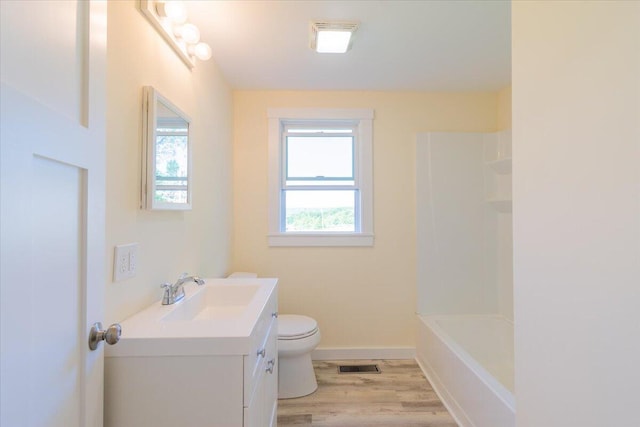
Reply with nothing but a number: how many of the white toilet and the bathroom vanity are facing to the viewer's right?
2

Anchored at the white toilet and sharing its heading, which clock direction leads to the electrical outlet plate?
The electrical outlet plate is roughly at 4 o'clock from the white toilet.

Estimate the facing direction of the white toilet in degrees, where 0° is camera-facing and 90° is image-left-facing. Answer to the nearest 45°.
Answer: approximately 270°

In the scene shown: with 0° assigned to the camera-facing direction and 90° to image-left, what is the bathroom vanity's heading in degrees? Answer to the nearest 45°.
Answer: approximately 270°

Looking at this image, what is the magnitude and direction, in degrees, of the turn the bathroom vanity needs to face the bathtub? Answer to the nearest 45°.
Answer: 0° — it already faces it
